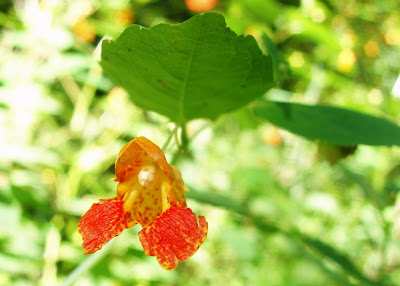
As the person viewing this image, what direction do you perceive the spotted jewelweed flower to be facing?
facing the viewer
